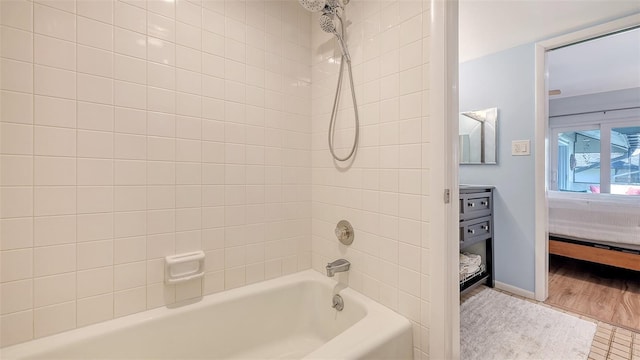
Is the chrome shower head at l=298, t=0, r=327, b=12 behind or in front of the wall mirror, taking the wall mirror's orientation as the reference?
in front

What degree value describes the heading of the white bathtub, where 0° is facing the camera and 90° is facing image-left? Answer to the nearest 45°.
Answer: approximately 315°

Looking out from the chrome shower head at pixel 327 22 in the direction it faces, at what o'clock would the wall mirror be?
The wall mirror is roughly at 6 o'clock from the chrome shower head.

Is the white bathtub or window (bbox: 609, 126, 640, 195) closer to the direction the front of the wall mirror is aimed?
the white bathtub

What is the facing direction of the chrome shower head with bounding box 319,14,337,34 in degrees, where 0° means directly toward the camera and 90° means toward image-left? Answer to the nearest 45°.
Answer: approximately 45°

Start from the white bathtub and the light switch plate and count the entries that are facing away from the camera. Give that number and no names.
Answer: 0
